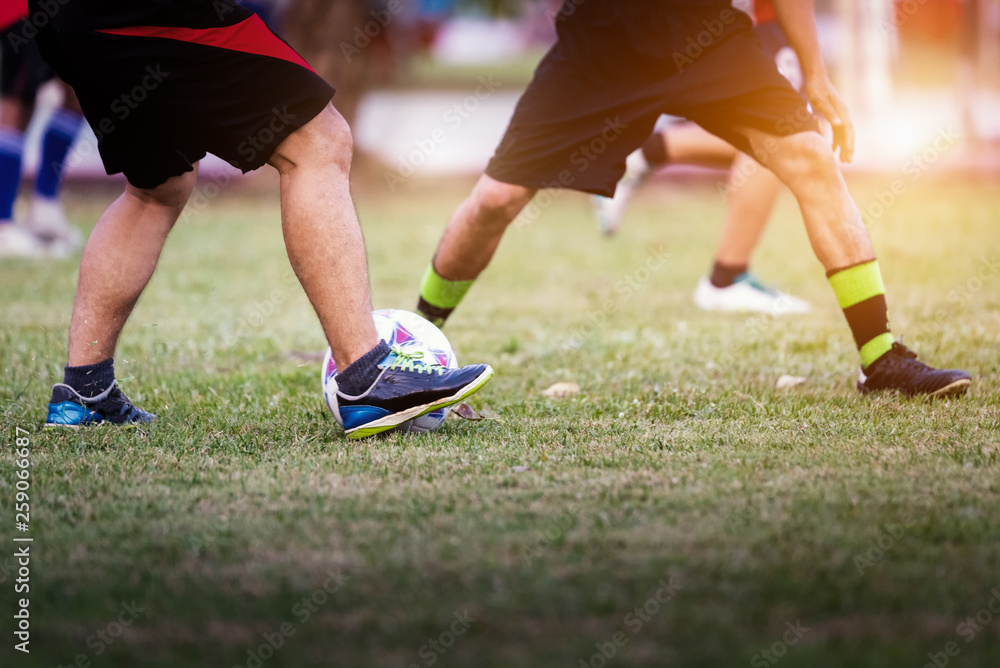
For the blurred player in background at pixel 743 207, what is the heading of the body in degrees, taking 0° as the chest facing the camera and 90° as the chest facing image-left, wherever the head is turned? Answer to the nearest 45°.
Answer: approximately 270°

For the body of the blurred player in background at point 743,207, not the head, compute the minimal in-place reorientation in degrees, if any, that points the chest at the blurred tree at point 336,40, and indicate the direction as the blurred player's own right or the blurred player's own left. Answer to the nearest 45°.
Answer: approximately 135° to the blurred player's own left

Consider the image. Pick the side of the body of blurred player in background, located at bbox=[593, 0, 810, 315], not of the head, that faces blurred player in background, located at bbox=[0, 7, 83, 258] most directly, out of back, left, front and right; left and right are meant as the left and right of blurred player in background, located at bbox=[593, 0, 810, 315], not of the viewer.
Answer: back

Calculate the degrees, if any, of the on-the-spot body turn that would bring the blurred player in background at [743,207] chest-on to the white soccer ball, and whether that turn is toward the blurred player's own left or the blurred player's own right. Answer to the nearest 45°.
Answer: approximately 90° to the blurred player's own right
